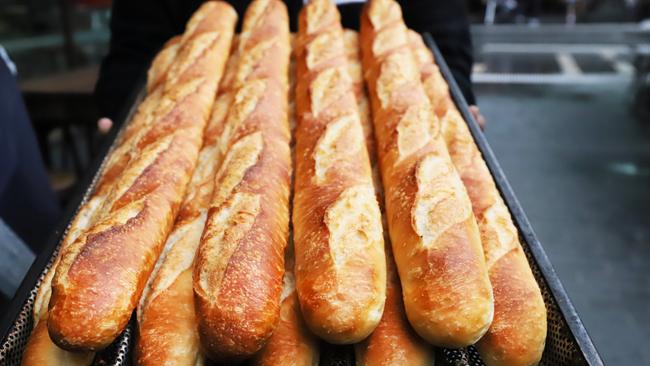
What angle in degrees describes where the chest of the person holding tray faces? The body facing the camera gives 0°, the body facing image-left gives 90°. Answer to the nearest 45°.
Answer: approximately 0°

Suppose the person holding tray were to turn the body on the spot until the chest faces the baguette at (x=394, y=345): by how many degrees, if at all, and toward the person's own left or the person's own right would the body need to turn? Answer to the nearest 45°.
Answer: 0° — they already face it
